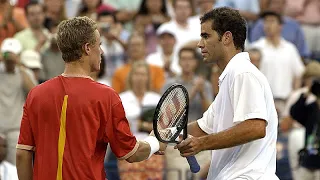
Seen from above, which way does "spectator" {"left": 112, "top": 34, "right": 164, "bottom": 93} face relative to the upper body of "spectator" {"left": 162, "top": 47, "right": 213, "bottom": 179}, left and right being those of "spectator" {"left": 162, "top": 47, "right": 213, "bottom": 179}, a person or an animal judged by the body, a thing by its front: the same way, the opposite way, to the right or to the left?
the same way

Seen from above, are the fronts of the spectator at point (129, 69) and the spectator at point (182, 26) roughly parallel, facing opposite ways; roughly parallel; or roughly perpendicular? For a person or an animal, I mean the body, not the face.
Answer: roughly parallel

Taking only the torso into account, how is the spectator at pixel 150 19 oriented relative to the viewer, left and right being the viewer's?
facing the viewer

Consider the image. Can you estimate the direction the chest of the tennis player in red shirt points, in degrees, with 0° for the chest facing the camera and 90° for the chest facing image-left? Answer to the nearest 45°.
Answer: approximately 225°

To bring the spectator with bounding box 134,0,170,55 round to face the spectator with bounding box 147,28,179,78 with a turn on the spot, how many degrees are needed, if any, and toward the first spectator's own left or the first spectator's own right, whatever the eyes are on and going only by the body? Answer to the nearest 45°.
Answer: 0° — they already face them

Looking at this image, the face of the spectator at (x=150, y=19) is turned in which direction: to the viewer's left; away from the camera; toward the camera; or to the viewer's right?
toward the camera

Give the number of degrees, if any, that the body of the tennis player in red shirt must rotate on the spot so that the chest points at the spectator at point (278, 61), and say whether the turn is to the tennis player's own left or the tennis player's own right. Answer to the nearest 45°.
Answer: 0° — they already face them

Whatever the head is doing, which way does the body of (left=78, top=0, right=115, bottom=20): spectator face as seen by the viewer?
toward the camera

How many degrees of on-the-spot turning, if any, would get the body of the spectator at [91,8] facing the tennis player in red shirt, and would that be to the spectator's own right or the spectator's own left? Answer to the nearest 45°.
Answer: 0° — they already face them

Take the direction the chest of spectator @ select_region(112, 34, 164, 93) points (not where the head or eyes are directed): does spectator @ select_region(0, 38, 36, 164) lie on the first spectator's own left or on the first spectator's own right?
on the first spectator's own right

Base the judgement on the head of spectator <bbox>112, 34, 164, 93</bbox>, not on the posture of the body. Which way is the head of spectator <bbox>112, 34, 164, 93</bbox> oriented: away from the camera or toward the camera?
toward the camera

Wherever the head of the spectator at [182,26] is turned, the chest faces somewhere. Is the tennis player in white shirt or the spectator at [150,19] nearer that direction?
the tennis player in white shirt

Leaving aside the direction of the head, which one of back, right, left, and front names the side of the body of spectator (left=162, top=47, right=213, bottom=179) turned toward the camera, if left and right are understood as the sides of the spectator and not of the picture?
front

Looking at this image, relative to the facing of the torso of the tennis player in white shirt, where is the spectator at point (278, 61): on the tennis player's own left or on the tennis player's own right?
on the tennis player's own right

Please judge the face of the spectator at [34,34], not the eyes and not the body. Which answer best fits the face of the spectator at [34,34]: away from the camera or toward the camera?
toward the camera
